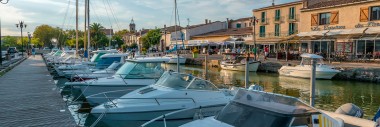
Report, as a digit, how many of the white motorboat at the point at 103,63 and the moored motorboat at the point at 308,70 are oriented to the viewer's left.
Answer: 1

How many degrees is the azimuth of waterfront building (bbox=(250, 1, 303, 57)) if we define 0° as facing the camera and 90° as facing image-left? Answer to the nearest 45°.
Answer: approximately 45°

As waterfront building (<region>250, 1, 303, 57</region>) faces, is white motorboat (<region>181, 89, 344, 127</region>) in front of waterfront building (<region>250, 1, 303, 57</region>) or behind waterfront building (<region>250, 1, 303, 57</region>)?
in front
